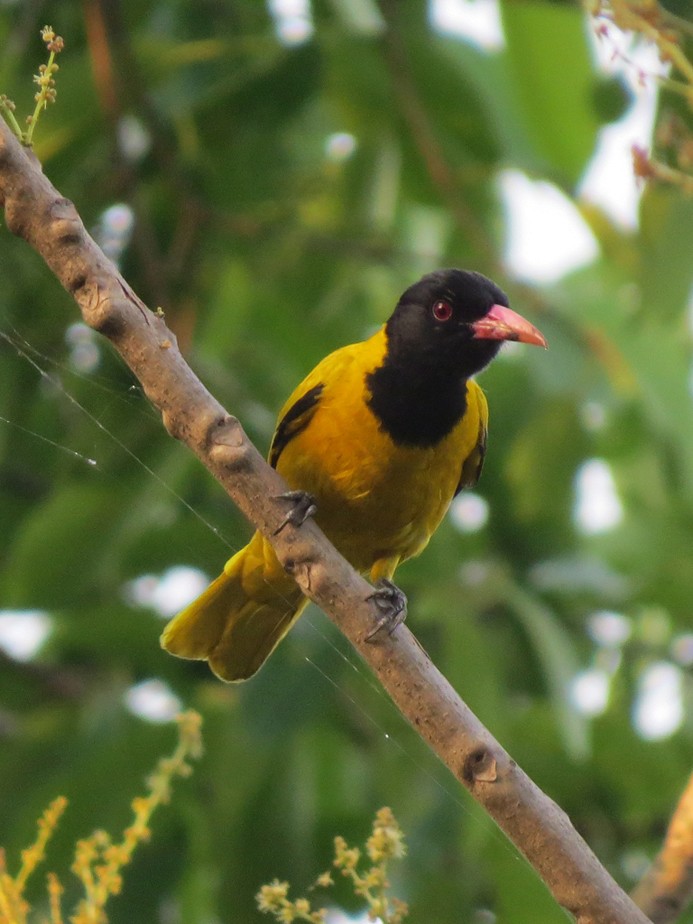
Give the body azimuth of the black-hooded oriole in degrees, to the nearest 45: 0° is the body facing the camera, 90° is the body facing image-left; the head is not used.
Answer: approximately 315°
